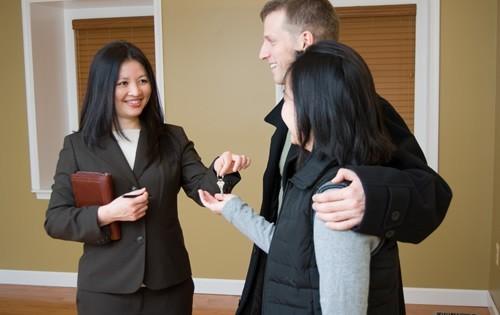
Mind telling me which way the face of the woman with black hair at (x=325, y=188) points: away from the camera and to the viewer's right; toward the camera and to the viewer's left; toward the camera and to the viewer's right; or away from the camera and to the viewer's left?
away from the camera and to the viewer's left

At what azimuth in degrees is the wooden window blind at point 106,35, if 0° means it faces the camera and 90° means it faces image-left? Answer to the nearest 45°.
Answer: approximately 0°

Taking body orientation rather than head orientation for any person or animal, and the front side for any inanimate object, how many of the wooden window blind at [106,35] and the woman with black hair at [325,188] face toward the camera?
1

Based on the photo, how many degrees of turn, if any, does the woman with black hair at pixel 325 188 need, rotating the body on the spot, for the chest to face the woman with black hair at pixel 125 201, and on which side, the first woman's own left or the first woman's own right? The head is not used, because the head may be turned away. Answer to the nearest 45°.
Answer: approximately 45° to the first woman's own right

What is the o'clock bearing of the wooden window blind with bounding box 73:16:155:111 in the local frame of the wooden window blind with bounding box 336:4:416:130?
the wooden window blind with bounding box 73:16:155:111 is roughly at 3 o'clock from the wooden window blind with bounding box 336:4:416:130.

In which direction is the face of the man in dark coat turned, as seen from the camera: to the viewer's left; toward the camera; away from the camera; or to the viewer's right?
to the viewer's left

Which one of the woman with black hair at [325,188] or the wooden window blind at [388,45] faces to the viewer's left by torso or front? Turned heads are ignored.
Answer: the woman with black hair

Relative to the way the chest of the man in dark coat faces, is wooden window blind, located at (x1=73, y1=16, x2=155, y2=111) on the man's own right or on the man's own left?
on the man's own right

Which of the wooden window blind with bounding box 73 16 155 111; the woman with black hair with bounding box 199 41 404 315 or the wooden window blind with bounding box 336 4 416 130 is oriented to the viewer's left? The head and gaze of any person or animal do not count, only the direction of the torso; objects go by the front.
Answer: the woman with black hair

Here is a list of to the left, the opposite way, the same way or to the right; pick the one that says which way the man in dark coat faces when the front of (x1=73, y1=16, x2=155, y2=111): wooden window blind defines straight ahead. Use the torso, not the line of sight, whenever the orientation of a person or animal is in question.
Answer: to the right
